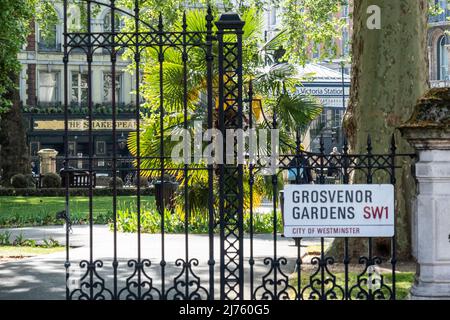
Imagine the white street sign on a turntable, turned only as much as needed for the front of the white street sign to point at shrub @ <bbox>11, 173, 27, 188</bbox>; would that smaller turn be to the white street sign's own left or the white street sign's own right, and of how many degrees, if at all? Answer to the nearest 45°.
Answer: approximately 135° to the white street sign's own right

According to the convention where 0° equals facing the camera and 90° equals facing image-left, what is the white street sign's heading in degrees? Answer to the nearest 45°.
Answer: approximately 0°

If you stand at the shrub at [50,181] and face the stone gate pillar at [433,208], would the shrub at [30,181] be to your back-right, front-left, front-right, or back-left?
back-right

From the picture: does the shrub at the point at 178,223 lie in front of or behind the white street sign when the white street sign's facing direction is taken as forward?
behind
